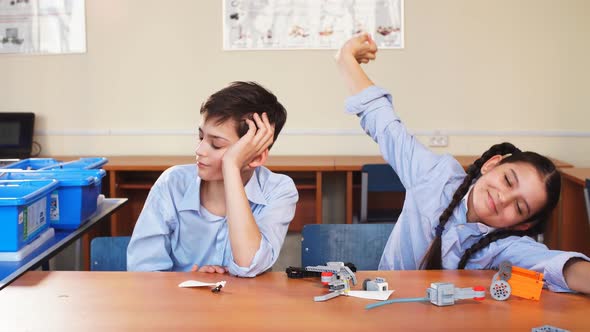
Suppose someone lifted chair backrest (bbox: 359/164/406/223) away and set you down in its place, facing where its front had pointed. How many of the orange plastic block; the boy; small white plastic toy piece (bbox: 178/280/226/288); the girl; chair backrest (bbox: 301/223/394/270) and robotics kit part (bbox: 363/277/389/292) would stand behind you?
6

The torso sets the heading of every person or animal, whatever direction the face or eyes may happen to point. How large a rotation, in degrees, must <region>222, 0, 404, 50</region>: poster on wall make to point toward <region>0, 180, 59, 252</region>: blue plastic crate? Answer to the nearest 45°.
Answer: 0° — it already faces it

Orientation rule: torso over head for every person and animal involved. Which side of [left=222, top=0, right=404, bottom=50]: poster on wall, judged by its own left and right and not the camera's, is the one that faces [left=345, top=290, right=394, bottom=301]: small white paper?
front

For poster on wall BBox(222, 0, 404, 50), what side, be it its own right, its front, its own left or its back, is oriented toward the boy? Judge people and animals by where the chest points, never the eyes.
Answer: front

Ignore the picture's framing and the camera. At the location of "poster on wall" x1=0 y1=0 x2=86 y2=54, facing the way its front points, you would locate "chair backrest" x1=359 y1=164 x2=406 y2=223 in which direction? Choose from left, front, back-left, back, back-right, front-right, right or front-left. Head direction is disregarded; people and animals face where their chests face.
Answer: front-left

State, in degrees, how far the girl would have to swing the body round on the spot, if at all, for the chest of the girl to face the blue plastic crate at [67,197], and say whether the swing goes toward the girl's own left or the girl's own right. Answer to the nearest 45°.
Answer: approximately 90° to the girl's own right

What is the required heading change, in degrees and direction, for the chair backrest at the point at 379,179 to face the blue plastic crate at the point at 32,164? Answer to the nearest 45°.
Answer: approximately 135° to its left

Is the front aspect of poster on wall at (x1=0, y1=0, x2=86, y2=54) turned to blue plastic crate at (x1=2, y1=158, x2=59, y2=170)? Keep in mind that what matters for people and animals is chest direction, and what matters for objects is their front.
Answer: yes

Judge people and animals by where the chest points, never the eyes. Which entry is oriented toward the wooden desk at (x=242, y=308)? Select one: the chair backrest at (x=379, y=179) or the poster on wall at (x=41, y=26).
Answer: the poster on wall

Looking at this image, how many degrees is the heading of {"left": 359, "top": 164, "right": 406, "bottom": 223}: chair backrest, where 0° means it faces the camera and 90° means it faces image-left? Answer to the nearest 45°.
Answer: approximately 180°

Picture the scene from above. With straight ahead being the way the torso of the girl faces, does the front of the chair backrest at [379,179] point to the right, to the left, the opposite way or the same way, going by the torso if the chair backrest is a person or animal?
the opposite way

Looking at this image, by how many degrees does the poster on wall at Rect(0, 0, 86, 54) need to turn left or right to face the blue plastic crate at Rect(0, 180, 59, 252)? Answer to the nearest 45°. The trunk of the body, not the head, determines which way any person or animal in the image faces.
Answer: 0° — it already faces it

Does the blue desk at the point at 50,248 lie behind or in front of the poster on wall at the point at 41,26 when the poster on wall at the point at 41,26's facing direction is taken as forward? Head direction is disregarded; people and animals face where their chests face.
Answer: in front

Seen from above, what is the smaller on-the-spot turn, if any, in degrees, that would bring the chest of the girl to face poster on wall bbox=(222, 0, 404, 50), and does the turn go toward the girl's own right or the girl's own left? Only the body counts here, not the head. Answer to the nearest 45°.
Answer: approximately 180°

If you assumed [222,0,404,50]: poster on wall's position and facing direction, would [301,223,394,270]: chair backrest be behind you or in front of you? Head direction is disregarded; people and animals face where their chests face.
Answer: in front

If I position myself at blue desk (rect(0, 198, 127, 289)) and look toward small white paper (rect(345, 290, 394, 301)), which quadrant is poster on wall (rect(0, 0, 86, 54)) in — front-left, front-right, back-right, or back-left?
back-left
